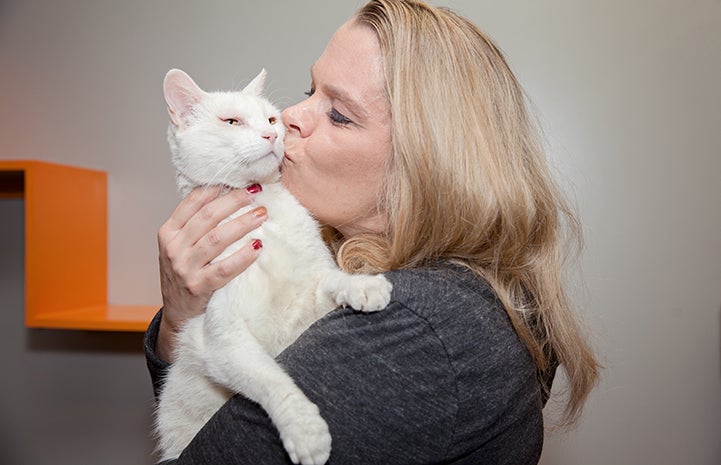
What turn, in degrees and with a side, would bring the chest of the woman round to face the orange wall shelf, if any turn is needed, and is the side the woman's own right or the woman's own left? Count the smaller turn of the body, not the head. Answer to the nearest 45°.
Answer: approximately 45° to the woman's own right

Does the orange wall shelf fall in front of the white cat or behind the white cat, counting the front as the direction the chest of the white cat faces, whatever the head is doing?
behind

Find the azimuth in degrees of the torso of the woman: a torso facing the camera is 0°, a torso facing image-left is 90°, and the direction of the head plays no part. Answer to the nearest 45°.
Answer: approximately 90°

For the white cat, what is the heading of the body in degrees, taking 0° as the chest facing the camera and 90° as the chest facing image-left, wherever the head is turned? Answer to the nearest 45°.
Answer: approximately 315°

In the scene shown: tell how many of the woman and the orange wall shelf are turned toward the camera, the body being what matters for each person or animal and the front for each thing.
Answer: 1

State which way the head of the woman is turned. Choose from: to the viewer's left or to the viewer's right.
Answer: to the viewer's left

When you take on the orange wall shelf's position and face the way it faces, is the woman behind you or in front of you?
in front

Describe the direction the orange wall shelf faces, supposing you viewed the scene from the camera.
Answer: facing the viewer
